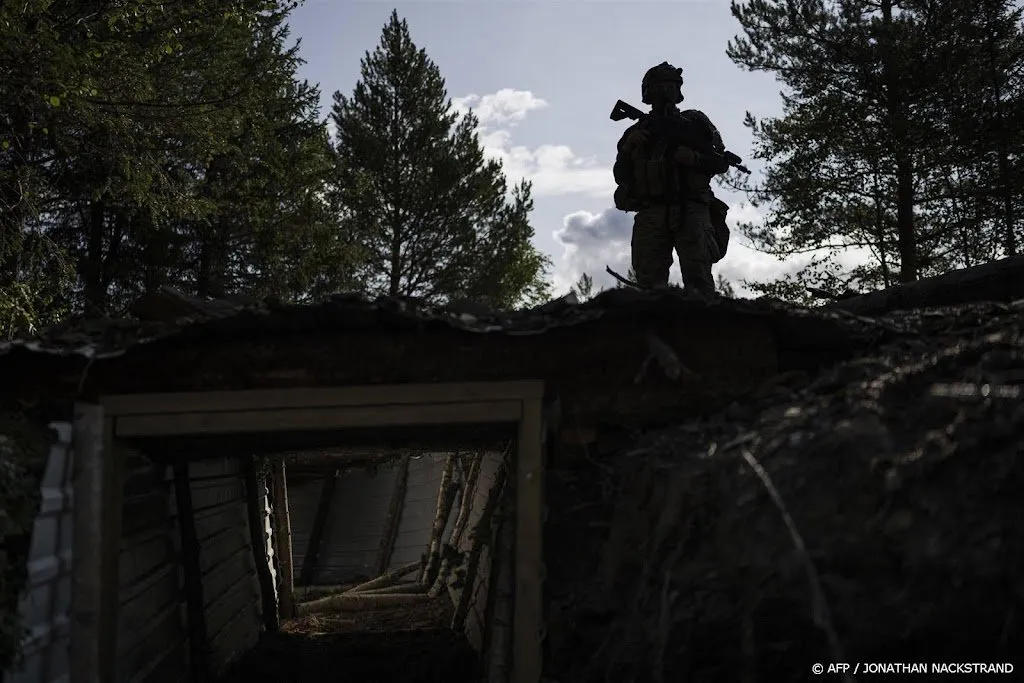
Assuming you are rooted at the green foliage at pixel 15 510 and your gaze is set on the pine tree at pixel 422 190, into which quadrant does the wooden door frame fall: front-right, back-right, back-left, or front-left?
front-right

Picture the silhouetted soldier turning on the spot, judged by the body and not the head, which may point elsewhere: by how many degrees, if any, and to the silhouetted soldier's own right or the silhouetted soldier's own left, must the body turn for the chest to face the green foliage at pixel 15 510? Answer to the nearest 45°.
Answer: approximately 45° to the silhouetted soldier's own right

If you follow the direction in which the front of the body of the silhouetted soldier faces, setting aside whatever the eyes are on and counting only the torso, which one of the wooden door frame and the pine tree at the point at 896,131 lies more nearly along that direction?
the wooden door frame

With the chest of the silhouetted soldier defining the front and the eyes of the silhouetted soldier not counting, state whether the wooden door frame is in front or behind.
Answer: in front

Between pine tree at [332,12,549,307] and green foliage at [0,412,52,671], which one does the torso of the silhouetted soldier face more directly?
the green foliage

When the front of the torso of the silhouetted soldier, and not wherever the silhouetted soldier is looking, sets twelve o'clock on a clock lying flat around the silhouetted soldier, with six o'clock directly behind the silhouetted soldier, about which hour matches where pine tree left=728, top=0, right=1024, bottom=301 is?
The pine tree is roughly at 7 o'clock from the silhouetted soldier.

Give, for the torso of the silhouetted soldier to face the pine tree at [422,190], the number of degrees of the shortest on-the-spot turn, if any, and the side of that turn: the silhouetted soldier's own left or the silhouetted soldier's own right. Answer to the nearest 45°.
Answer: approximately 135° to the silhouetted soldier's own right

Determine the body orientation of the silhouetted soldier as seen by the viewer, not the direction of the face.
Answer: toward the camera

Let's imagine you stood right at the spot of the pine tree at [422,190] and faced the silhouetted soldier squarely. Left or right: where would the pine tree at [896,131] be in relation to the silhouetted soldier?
left

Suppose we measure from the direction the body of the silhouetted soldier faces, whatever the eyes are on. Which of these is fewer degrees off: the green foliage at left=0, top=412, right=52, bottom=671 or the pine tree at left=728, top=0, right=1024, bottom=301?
the green foliage

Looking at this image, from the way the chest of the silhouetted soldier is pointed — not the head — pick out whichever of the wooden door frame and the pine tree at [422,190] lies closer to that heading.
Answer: the wooden door frame

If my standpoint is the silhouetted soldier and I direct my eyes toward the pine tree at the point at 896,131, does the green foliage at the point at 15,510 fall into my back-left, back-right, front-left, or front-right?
back-left
